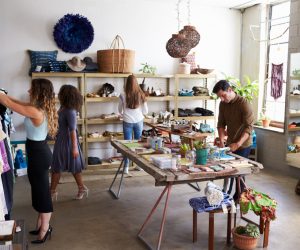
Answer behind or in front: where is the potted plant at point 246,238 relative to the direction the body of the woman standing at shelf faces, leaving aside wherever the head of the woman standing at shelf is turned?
behind

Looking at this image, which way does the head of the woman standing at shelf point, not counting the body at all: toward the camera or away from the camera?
away from the camera

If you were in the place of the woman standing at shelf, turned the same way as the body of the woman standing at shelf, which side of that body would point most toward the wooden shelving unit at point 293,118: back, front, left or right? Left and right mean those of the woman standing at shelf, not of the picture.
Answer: right

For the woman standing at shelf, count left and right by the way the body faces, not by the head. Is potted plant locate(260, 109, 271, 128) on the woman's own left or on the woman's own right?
on the woman's own right

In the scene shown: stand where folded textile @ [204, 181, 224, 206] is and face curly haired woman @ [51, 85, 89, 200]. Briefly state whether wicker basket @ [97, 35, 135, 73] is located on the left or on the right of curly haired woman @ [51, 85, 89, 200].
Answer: right

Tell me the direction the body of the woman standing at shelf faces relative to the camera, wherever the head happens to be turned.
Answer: away from the camera

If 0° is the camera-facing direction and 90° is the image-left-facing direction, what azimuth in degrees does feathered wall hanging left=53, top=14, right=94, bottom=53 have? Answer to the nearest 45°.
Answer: approximately 0°
